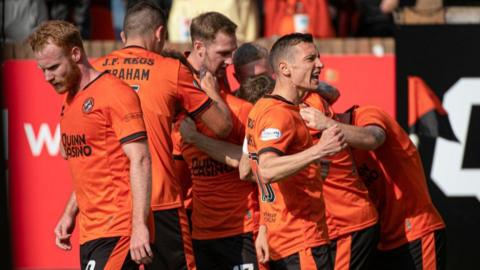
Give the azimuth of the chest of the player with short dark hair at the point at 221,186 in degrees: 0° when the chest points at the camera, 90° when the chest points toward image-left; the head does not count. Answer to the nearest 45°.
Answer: approximately 315°

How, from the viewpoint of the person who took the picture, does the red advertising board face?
facing the viewer

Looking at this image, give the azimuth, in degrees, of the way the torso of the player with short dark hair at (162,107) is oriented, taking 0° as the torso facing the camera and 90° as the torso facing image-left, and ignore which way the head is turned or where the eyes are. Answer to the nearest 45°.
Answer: approximately 225°

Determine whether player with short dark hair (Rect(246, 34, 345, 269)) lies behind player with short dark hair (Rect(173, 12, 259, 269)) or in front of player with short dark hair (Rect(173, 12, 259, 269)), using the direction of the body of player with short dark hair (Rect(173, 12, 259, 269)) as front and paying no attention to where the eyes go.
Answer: in front

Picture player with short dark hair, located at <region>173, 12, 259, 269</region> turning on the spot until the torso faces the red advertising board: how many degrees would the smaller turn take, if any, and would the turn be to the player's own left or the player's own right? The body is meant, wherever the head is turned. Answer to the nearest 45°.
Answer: approximately 180°

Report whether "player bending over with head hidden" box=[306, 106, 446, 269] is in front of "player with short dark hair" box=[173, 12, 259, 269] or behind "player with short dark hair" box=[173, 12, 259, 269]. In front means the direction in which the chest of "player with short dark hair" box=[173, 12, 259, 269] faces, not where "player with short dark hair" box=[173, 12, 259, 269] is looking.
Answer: in front

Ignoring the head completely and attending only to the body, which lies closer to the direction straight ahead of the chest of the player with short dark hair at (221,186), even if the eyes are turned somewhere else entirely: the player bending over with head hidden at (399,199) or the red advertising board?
the player bending over with head hidden
